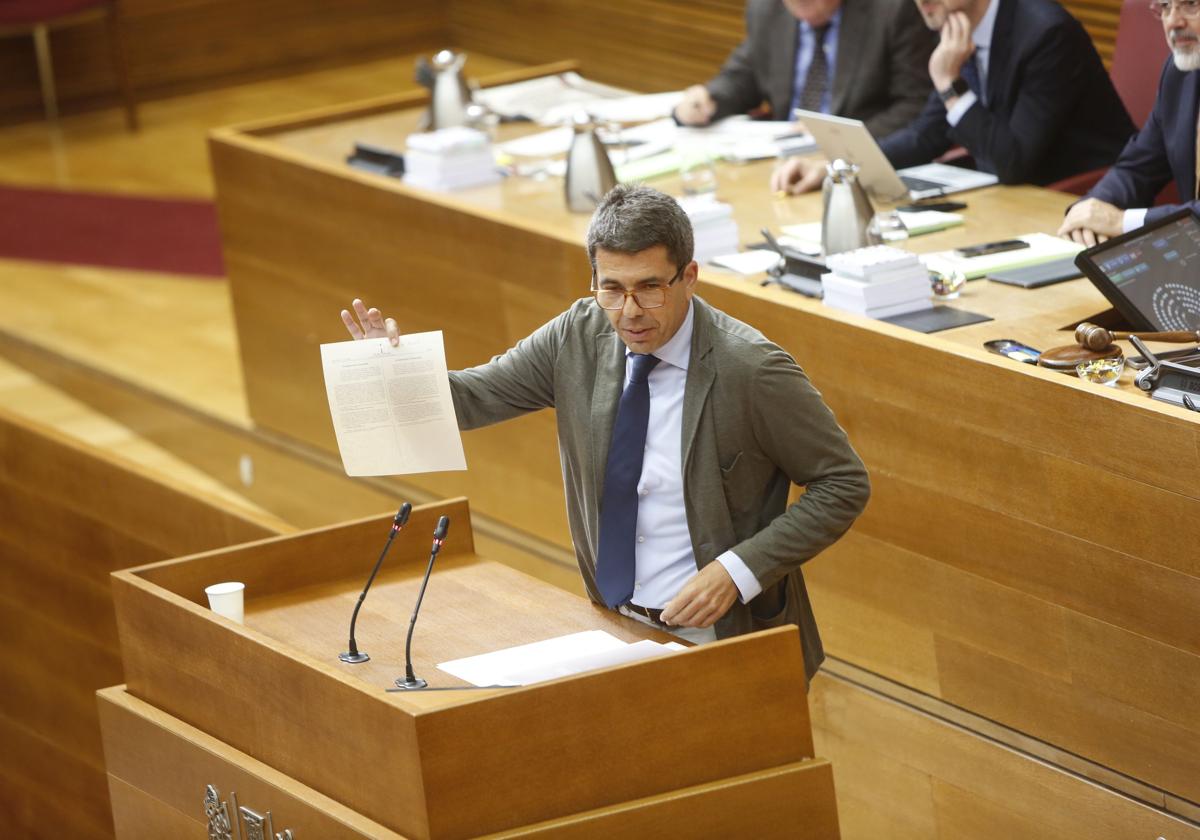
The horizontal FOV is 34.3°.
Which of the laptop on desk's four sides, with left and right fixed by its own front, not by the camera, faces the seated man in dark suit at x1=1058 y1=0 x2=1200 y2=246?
right

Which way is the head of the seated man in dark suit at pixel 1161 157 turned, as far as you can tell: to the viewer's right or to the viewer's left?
to the viewer's left

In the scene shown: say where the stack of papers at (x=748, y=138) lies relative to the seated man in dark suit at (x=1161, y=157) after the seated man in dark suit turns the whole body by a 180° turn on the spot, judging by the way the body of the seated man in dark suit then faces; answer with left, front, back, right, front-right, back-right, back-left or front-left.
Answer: left

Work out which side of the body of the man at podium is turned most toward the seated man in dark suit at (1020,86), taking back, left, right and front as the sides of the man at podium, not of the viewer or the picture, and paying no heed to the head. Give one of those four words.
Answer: back

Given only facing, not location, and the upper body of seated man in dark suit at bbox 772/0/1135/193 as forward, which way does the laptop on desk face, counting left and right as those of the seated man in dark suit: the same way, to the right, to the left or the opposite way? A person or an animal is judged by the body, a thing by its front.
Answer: the opposite way

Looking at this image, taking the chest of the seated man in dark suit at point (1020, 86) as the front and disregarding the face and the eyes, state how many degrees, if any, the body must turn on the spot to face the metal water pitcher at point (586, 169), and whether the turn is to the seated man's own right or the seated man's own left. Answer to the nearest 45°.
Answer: approximately 45° to the seated man's own right

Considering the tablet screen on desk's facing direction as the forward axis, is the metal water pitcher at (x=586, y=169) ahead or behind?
behind

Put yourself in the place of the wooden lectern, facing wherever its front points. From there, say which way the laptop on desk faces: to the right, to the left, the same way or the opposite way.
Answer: the opposite way

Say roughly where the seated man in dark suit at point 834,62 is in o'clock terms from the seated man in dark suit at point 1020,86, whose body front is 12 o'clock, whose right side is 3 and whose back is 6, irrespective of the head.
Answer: the seated man in dark suit at point 834,62 is roughly at 3 o'clock from the seated man in dark suit at point 1020,86.

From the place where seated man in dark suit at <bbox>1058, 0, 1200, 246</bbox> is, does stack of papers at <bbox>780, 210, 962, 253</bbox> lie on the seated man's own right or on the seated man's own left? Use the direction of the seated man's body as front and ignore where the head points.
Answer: on the seated man's own right

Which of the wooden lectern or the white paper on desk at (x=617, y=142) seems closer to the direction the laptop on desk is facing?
the white paper on desk
